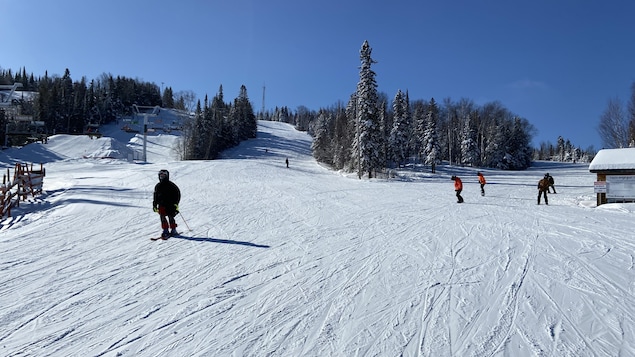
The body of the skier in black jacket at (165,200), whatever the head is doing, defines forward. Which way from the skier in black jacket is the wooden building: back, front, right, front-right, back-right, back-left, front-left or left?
back-left

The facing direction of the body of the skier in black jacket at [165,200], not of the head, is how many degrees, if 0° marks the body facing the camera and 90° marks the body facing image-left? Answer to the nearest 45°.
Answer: approximately 45°

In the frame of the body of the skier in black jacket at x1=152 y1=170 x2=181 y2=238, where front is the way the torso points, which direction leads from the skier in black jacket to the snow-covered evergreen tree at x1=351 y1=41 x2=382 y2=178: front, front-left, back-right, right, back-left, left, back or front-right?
back
